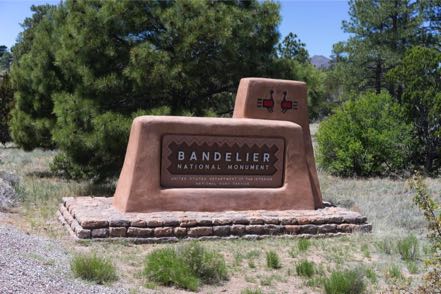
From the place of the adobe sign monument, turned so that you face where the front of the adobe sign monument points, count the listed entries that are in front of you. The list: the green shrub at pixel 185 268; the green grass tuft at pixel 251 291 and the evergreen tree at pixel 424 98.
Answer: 2

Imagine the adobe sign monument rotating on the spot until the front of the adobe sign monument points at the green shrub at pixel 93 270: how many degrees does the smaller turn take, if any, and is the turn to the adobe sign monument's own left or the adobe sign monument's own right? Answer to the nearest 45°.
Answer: approximately 45° to the adobe sign monument's own right

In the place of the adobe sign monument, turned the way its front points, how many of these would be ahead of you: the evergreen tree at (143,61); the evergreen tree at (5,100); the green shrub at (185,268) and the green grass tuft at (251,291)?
2

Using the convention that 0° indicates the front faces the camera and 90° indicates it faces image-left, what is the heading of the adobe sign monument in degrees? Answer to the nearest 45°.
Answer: approximately 0°

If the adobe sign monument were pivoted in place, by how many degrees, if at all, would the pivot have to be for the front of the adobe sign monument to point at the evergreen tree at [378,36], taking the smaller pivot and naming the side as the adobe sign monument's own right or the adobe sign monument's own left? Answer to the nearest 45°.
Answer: approximately 135° to the adobe sign monument's own left

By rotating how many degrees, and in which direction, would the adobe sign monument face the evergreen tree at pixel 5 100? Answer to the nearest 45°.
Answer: approximately 135° to its right

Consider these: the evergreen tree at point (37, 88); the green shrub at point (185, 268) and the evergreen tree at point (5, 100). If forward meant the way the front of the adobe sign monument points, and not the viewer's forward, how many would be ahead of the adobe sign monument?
1

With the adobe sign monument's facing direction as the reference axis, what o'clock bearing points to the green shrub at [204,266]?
The green shrub is roughly at 12 o'clock from the adobe sign monument.

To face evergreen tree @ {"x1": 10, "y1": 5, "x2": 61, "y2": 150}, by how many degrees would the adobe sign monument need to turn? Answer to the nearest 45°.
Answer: approximately 135° to its right

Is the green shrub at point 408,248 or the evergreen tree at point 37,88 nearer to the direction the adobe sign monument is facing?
the green shrub

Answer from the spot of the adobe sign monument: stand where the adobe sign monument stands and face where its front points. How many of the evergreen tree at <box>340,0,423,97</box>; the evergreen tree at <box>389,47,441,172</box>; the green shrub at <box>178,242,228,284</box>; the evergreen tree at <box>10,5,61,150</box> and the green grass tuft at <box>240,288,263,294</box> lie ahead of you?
2
